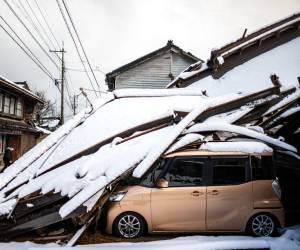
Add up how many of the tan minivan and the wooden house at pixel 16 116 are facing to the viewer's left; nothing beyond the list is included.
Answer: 1

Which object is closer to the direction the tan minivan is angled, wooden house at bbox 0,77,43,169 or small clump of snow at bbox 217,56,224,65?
the wooden house

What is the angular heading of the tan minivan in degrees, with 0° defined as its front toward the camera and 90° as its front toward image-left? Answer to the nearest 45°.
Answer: approximately 90°

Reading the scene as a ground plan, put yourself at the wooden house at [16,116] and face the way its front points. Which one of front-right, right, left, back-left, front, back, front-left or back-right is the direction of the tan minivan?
front-right

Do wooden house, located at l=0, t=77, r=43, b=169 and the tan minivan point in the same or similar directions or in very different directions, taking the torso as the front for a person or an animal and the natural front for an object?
very different directions

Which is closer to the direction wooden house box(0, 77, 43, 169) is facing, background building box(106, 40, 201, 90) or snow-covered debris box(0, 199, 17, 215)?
the background building

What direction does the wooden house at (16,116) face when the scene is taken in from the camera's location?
facing the viewer and to the right of the viewer

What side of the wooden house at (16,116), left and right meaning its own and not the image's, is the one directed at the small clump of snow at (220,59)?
front

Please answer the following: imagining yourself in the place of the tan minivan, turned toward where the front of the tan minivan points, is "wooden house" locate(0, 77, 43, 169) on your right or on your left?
on your right

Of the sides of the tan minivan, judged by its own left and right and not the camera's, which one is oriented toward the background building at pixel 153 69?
right

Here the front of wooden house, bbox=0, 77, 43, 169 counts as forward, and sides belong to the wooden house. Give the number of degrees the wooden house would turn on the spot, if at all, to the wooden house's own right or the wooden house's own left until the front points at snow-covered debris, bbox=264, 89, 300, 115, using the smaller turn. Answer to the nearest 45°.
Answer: approximately 45° to the wooden house's own right
